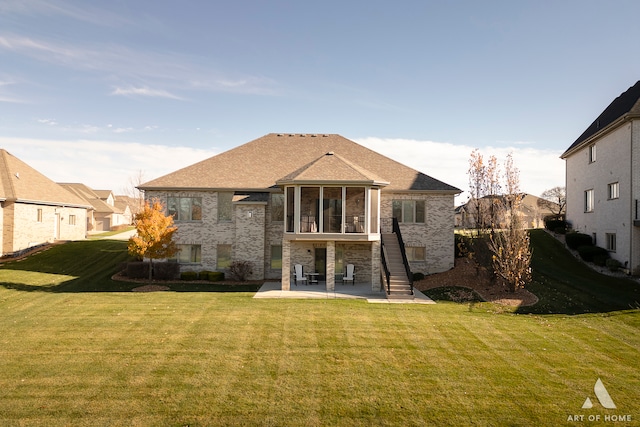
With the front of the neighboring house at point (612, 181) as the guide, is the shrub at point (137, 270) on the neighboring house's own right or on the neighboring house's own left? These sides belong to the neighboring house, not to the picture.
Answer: on the neighboring house's own left

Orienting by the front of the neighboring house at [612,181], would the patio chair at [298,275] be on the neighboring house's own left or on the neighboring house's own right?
on the neighboring house's own left

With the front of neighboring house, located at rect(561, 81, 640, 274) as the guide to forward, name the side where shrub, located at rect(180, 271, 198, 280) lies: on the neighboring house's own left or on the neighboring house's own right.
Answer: on the neighboring house's own left

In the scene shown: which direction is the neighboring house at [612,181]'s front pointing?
away from the camera

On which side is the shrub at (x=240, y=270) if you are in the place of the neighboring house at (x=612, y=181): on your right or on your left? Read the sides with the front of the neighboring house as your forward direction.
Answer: on your left

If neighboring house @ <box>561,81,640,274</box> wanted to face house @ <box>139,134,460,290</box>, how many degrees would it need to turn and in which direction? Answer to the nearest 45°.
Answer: approximately 135° to its left
